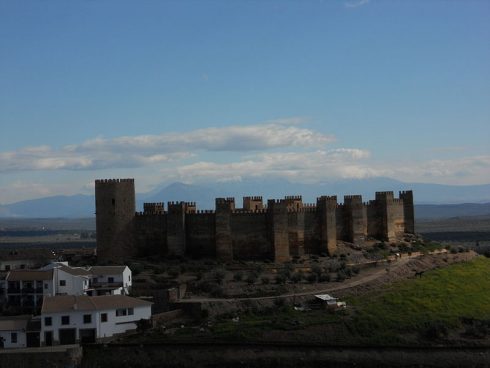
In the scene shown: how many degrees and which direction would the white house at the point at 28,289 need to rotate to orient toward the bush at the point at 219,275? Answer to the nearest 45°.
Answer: approximately 90° to its left

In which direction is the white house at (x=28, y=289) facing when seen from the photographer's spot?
facing the viewer

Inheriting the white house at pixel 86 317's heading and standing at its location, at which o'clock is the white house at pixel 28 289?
the white house at pixel 28 289 is roughly at 5 o'clock from the white house at pixel 86 317.

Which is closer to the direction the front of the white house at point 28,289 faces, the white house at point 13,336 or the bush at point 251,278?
the white house

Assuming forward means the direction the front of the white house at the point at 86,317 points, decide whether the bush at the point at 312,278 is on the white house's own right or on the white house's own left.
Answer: on the white house's own left

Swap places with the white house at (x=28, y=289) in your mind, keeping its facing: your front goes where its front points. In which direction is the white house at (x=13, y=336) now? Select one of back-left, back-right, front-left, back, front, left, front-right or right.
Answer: front

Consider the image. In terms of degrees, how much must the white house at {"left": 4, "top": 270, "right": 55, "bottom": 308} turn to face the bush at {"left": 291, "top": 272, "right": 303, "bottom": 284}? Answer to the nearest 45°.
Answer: approximately 90° to its left

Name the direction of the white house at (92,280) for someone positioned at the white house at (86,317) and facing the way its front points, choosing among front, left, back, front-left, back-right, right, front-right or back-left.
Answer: back

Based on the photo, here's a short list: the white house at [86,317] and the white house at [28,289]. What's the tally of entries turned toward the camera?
2

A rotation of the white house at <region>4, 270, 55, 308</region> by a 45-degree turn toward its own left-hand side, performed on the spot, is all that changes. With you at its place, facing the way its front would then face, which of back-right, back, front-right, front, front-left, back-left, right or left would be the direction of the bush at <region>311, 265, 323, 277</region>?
front-left

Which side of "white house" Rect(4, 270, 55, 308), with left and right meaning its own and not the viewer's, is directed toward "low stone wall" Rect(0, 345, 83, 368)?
front

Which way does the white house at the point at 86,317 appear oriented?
toward the camera

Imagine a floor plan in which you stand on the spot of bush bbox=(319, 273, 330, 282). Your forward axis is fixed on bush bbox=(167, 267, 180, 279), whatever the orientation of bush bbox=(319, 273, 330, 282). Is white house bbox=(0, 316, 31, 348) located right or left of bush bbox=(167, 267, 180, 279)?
left

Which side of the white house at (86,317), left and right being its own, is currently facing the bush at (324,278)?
left

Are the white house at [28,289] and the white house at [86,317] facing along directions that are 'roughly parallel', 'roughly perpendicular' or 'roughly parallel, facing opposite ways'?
roughly parallel

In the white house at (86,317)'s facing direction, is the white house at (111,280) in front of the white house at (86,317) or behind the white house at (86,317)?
behind

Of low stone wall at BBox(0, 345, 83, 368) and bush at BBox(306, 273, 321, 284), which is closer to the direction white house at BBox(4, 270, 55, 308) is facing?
the low stone wall
